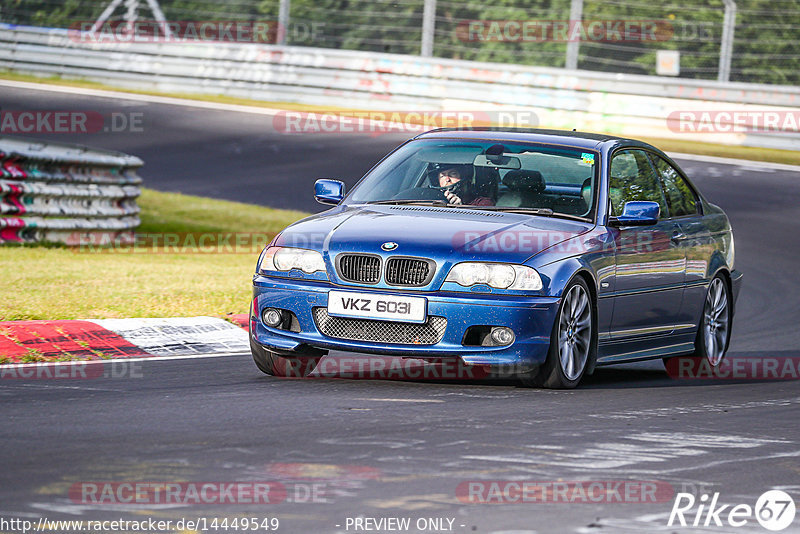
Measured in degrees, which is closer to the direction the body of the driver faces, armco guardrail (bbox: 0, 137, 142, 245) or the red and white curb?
the red and white curb

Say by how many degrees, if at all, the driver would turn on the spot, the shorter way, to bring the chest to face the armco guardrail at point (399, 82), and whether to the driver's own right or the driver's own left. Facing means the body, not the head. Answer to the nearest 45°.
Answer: approximately 135° to the driver's own right

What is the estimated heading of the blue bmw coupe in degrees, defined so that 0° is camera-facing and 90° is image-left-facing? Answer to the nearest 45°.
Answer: approximately 45°

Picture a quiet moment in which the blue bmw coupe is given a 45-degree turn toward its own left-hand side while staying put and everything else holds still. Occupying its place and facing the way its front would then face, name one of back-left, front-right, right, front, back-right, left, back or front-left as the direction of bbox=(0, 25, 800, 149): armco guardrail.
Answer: back

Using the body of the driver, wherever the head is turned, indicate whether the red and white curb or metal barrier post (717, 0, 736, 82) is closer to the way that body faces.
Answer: the red and white curb

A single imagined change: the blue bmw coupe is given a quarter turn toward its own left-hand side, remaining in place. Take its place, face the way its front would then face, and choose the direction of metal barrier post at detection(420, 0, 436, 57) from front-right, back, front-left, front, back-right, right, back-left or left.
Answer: back-left

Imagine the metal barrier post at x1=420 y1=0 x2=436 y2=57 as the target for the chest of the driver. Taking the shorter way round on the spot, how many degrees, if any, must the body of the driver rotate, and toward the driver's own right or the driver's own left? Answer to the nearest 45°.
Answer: approximately 135° to the driver's own right

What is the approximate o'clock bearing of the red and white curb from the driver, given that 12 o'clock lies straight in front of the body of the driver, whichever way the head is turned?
The red and white curb is roughly at 2 o'clock from the driver.

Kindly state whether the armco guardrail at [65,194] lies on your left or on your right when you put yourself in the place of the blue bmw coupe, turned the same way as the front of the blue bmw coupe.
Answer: on your right
